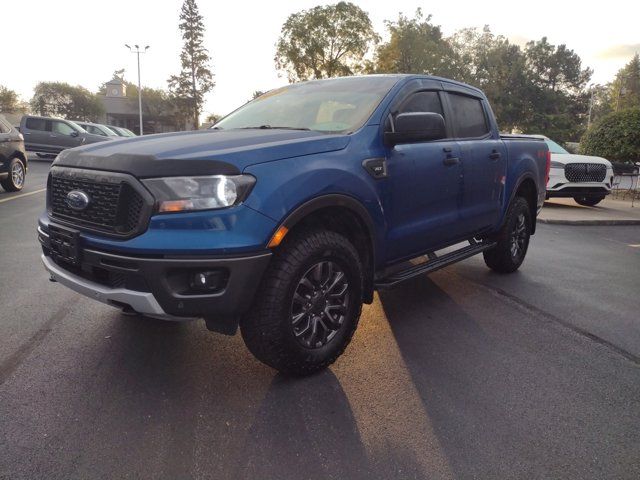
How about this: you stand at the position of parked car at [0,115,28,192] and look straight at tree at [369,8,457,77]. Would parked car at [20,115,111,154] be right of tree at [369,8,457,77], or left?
left

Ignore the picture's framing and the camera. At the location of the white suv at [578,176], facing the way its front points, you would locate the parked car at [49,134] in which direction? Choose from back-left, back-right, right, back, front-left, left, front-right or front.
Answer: back-right

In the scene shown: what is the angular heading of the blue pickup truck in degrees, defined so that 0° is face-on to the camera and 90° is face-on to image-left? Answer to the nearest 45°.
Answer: approximately 45°

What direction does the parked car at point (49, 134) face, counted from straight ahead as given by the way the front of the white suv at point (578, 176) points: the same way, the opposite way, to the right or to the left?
to the left

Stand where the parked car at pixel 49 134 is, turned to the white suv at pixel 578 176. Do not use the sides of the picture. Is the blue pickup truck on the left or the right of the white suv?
right

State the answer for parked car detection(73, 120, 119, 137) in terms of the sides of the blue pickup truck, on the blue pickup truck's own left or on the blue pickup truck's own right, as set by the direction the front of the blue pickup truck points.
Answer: on the blue pickup truck's own right

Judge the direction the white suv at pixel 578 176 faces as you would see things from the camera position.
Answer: facing the viewer and to the right of the viewer

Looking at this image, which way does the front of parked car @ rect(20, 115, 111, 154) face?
to the viewer's right

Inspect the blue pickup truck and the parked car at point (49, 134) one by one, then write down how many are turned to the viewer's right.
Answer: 1

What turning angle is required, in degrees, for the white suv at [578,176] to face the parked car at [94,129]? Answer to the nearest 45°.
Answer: approximately 135° to its right

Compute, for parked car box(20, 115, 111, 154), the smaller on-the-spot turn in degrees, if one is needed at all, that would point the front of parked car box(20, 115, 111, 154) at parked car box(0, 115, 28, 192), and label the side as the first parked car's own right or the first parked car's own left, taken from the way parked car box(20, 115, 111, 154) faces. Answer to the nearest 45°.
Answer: approximately 90° to the first parked car's own right

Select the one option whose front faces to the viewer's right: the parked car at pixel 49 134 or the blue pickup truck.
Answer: the parked car

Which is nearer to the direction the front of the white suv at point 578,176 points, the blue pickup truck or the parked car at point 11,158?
the blue pickup truck

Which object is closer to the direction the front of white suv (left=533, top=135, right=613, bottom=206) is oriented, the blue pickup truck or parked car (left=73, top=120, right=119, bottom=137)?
the blue pickup truck
